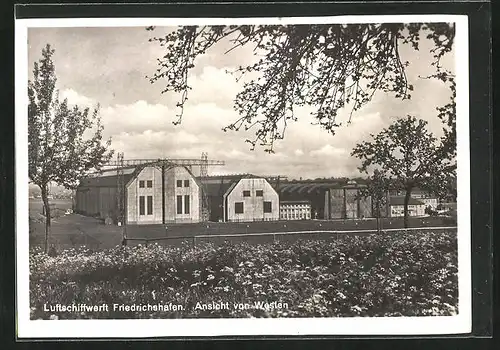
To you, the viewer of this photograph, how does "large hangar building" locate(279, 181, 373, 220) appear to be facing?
facing the viewer and to the right of the viewer
